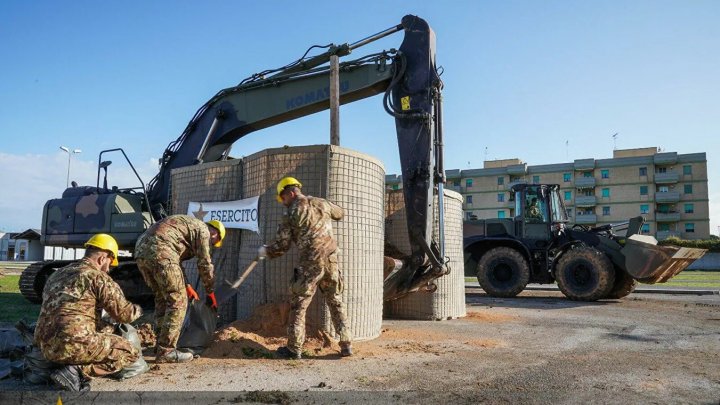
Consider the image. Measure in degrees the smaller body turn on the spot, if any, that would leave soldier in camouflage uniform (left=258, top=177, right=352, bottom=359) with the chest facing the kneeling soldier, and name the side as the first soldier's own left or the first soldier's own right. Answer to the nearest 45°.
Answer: approximately 90° to the first soldier's own left

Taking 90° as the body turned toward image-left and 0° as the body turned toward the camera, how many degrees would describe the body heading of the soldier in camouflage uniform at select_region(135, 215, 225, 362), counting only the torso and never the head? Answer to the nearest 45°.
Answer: approximately 270°

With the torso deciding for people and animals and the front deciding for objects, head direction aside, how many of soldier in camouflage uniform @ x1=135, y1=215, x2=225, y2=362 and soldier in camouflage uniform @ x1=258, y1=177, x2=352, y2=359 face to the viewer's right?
1

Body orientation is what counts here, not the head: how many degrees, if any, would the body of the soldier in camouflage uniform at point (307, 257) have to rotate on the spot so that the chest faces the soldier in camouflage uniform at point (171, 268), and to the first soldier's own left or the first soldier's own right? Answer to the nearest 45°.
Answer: approximately 45° to the first soldier's own left

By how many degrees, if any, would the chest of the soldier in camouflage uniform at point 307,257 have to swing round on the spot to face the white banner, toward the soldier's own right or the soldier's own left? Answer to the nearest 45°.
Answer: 0° — they already face it

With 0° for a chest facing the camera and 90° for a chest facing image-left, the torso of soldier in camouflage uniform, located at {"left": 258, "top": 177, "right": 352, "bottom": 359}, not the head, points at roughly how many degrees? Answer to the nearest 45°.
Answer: approximately 135°

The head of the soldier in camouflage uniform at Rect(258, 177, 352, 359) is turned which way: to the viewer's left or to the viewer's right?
to the viewer's left

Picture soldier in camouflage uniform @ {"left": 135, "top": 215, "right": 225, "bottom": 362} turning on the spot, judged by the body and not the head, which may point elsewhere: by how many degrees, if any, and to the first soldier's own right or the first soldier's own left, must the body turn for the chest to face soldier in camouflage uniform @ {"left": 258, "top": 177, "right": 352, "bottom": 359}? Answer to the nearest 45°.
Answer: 0° — they already face them
